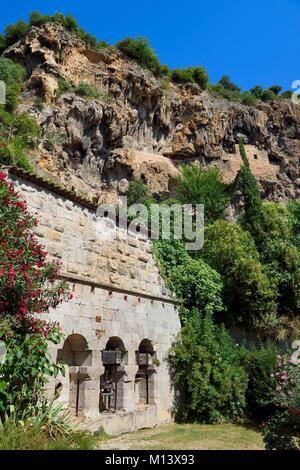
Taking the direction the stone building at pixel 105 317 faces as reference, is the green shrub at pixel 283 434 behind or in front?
in front

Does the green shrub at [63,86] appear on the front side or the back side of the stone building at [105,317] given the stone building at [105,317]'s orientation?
on the back side

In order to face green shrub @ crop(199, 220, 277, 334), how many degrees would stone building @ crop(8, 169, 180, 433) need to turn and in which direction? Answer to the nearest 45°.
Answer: approximately 90° to its left

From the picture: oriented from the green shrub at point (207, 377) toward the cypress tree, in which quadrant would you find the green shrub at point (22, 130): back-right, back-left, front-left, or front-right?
front-left

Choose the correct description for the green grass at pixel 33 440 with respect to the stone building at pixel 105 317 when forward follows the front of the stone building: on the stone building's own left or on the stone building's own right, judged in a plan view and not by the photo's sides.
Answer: on the stone building's own right

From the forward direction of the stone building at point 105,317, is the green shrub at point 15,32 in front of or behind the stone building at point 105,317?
behind

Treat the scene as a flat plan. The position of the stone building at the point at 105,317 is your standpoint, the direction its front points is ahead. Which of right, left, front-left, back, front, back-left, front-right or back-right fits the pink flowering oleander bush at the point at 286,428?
front

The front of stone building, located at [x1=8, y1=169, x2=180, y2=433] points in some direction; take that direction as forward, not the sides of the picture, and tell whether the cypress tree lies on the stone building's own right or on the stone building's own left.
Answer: on the stone building's own left

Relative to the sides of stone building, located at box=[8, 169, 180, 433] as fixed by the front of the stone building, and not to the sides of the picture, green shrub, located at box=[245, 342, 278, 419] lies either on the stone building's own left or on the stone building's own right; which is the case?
on the stone building's own left

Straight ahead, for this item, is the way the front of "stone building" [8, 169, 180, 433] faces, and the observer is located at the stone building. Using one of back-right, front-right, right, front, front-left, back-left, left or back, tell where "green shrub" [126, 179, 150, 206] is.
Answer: back-left

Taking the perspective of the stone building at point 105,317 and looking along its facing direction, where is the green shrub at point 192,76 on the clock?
The green shrub is roughly at 8 o'clock from the stone building.

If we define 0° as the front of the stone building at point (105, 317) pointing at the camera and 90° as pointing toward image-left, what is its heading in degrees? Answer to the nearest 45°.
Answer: approximately 315°
